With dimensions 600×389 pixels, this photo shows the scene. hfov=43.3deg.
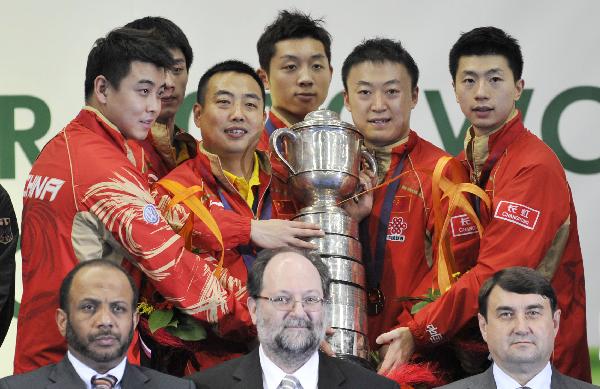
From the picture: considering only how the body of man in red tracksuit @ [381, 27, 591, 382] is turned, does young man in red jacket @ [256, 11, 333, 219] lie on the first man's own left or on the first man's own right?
on the first man's own right

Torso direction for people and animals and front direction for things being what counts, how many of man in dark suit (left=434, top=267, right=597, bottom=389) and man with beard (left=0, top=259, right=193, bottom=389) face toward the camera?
2

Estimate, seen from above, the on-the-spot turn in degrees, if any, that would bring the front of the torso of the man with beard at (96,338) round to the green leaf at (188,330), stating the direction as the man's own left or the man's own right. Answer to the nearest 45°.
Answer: approximately 135° to the man's own left

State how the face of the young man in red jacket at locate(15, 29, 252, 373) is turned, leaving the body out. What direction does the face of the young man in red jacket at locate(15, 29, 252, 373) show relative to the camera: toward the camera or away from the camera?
toward the camera

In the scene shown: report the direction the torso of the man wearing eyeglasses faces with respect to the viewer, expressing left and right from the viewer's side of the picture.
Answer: facing the viewer

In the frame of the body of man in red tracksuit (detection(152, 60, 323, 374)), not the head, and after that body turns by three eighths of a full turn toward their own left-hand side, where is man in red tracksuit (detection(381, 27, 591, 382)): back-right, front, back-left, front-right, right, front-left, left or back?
right

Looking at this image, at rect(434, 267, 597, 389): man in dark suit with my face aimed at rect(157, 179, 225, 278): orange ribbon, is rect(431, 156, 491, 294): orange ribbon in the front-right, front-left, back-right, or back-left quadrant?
front-right

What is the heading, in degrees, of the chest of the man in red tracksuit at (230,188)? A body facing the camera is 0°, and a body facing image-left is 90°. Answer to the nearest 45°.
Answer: approximately 315°

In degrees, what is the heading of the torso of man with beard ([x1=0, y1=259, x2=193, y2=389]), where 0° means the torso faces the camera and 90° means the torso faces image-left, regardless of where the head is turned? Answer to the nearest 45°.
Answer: approximately 0°

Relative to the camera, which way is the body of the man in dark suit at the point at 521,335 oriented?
toward the camera

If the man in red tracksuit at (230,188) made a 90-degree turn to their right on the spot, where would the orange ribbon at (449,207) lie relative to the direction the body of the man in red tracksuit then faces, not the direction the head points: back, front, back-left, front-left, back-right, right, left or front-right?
back-left

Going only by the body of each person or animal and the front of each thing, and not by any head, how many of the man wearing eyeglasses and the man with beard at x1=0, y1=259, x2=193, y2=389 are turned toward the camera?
2

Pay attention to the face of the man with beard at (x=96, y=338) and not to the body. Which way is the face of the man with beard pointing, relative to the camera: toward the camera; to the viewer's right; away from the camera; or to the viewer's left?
toward the camera

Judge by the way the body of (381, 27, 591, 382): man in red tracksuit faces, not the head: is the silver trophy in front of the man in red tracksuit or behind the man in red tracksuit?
in front
